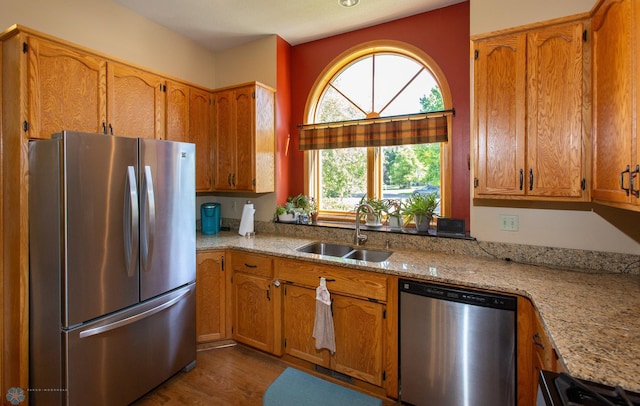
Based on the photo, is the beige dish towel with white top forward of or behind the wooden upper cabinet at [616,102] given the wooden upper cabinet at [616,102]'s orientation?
forward

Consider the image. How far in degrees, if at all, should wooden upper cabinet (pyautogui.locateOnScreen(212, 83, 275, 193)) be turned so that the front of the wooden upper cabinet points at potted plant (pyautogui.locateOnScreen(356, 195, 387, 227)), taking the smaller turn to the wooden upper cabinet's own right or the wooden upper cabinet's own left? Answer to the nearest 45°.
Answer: approximately 90° to the wooden upper cabinet's own left

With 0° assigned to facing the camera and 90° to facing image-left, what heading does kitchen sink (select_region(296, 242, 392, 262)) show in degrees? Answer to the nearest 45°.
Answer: approximately 45°

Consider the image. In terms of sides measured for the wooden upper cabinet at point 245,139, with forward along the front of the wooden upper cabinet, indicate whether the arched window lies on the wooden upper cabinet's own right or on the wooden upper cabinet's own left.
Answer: on the wooden upper cabinet's own left

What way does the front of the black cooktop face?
to the viewer's left

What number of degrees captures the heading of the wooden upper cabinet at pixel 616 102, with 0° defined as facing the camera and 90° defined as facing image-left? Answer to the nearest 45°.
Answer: approximately 45°

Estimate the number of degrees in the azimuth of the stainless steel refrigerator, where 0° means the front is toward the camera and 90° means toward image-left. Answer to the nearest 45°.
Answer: approximately 315°

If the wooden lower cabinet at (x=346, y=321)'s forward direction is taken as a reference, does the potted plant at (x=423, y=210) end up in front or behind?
behind

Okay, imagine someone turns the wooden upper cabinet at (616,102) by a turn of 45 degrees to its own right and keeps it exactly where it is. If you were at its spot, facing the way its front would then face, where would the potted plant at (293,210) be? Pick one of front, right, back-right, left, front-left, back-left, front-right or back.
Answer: front

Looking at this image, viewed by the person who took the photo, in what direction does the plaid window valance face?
facing the viewer and to the left of the viewer

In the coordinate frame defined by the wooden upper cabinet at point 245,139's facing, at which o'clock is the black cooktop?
The black cooktop is roughly at 10 o'clock from the wooden upper cabinet.

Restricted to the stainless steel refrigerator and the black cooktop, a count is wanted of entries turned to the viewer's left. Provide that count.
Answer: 1

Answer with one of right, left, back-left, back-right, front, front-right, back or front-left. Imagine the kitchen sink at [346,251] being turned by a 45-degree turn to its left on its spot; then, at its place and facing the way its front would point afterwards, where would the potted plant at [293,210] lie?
back-right
